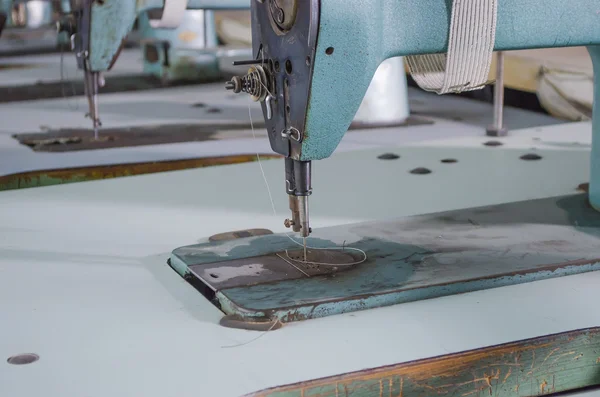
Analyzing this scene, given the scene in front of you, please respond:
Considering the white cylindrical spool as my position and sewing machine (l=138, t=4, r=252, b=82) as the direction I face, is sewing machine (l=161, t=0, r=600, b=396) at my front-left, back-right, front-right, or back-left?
back-left

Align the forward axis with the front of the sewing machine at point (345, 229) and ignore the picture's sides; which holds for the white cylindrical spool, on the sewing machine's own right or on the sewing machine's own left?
on the sewing machine's own left

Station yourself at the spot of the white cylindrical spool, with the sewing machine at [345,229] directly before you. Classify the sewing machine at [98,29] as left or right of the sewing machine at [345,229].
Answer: right

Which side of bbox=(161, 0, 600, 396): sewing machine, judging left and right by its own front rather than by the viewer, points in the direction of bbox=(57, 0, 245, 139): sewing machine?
back

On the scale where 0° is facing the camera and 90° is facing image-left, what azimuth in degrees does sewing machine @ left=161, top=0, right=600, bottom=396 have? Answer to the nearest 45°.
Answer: approximately 315°
